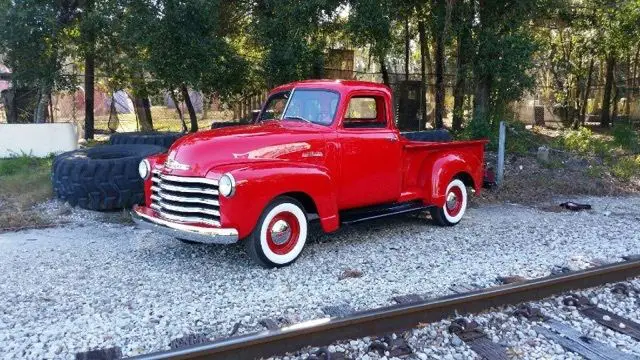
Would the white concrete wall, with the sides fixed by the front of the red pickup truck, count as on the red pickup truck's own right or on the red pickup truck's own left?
on the red pickup truck's own right

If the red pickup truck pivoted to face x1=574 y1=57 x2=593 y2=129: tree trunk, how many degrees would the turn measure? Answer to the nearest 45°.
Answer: approximately 180°

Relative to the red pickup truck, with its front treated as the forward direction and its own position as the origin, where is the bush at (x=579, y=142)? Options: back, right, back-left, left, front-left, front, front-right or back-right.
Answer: back

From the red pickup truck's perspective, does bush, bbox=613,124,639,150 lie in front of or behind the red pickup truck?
behind

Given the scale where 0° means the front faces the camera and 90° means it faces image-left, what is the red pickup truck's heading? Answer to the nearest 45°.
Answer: approximately 45°

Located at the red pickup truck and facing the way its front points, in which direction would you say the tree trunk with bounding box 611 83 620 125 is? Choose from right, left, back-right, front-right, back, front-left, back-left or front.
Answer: back
